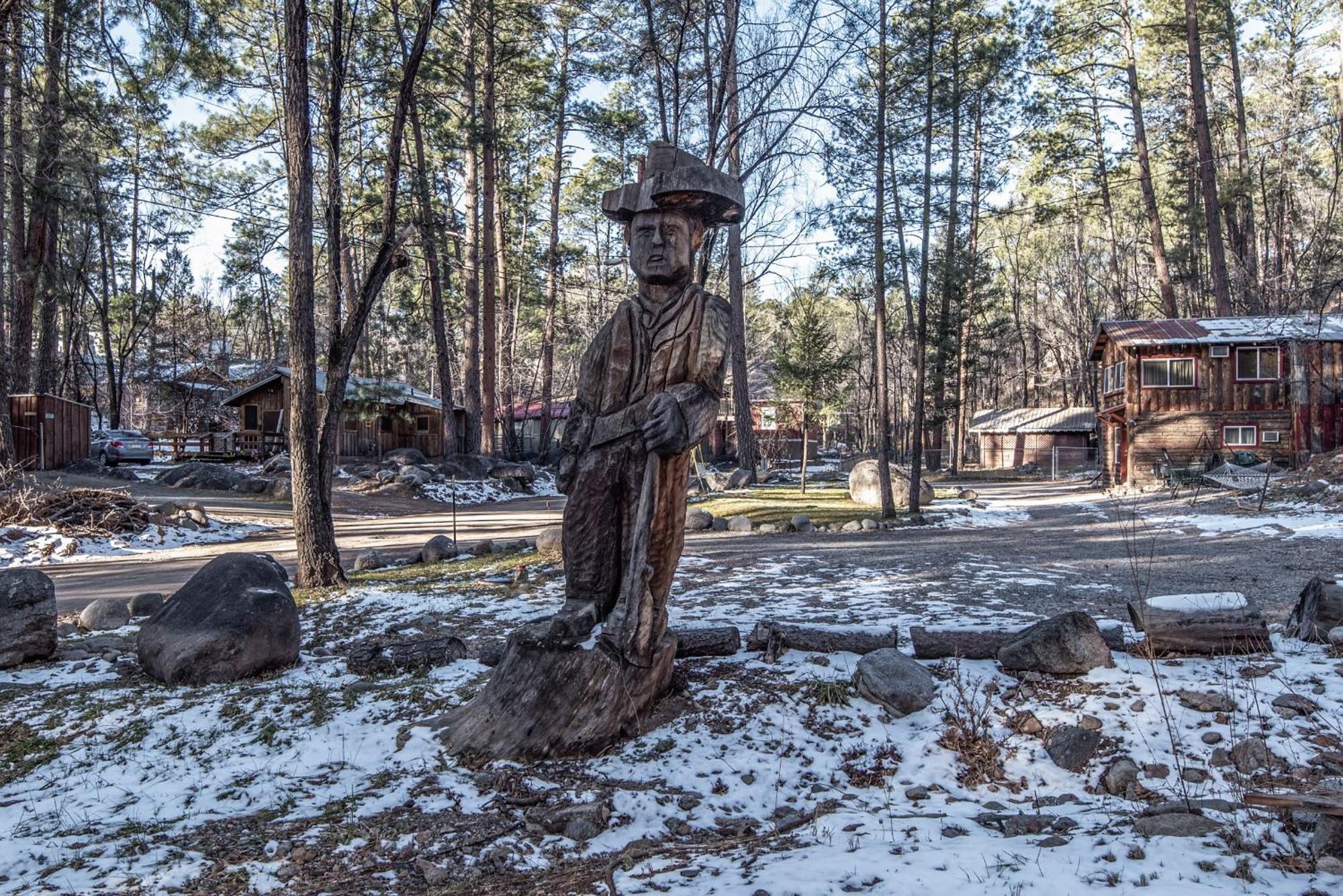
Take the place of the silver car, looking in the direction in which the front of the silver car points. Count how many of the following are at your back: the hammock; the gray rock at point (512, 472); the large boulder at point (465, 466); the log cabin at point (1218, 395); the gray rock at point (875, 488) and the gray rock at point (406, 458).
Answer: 6

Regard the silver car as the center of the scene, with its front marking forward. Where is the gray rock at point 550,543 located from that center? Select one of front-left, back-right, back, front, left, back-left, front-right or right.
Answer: back-left

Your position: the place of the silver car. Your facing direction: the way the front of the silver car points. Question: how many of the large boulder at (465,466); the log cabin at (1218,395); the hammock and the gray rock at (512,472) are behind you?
4

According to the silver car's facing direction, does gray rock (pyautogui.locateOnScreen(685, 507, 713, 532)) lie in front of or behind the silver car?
behind

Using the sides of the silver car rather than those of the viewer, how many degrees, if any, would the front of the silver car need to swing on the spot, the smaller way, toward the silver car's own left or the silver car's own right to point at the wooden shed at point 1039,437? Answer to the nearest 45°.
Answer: approximately 135° to the silver car's own right

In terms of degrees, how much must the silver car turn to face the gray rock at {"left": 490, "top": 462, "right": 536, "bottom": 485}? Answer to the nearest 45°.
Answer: approximately 180°

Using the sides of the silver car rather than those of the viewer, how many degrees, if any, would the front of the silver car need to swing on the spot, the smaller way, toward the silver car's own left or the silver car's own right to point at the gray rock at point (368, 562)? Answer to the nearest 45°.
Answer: approximately 135° to the silver car's own left

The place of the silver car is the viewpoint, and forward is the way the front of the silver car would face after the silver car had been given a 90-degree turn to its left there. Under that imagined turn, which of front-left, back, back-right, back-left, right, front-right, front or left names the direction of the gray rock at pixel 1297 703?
front-left

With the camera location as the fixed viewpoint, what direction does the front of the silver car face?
facing away from the viewer and to the left of the viewer
